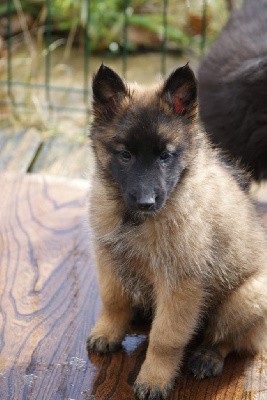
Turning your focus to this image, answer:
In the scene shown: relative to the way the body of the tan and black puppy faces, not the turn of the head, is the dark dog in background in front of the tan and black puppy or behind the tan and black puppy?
behind

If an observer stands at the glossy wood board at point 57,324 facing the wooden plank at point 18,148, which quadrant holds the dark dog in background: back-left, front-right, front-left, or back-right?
front-right

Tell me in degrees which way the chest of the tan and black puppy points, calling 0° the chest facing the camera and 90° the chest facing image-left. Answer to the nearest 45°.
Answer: approximately 45°
